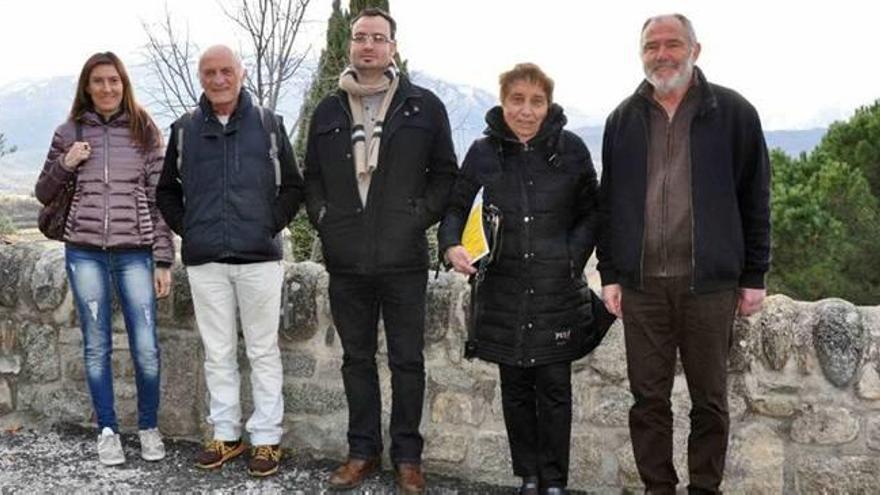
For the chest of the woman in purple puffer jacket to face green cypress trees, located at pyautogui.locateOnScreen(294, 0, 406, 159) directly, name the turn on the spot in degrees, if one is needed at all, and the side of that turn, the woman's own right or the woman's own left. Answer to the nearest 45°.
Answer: approximately 135° to the woman's own left

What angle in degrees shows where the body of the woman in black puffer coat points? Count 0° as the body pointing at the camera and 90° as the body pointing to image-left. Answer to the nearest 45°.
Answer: approximately 0°

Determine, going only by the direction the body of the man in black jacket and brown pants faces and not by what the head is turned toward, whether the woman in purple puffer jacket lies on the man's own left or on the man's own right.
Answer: on the man's own right

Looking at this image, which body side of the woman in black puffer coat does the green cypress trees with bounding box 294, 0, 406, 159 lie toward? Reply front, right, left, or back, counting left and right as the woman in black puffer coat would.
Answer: back

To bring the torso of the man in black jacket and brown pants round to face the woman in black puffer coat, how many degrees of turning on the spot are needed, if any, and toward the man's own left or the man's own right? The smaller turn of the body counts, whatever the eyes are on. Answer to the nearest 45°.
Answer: approximately 90° to the man's own right

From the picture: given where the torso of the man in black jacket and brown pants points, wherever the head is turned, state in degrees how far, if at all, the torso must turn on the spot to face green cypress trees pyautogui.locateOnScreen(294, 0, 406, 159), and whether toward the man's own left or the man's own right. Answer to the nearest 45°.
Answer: approximately 135° to the man's own right

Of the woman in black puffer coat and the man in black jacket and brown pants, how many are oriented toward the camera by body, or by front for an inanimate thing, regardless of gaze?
2

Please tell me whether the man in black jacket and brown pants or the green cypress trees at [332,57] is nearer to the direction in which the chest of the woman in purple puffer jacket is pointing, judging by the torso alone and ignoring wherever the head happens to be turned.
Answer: the man in black jacket and brown pants

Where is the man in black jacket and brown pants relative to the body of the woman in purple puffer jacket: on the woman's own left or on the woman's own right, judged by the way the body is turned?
on the woman's own left
